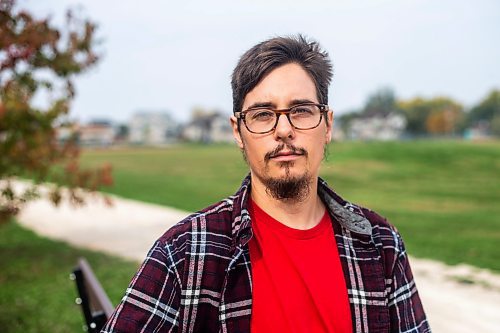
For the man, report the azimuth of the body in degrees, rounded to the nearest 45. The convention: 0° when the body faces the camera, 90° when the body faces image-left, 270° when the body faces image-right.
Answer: approximately 0°

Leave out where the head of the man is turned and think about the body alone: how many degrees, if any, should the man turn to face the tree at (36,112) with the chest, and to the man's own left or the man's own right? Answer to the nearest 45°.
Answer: approximately 135° to the man's own right

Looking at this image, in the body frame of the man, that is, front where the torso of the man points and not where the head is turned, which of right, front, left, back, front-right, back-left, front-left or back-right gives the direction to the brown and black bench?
back-right
